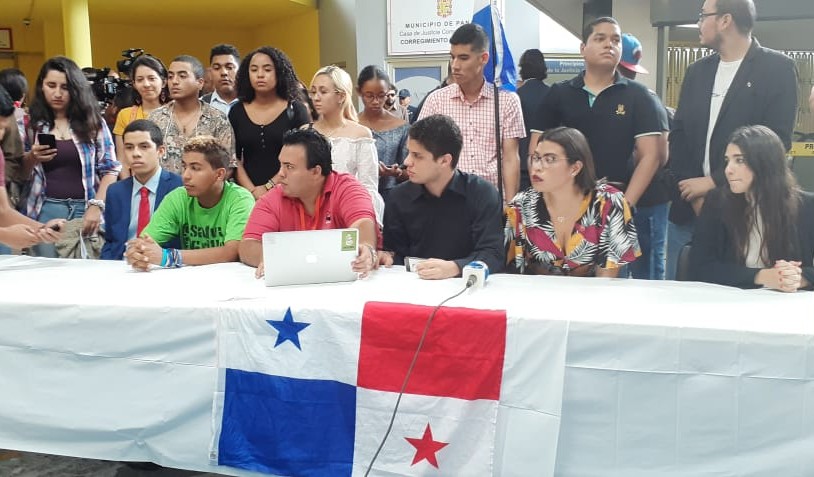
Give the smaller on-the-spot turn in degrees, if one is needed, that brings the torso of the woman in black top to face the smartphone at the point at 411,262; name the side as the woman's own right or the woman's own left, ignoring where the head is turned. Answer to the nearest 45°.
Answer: approximately 45° to the woman's own left

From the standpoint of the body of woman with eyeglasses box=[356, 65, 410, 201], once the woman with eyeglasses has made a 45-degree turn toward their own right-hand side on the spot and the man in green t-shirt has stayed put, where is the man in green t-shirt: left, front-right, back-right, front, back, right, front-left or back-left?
front

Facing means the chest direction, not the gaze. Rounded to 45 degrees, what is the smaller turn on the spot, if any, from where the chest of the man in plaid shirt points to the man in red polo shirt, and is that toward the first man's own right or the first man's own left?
approximately 45° to the first man's own right

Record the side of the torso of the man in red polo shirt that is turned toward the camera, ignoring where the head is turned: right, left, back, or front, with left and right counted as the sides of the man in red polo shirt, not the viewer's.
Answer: front

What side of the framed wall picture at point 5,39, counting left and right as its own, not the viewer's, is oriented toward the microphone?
front

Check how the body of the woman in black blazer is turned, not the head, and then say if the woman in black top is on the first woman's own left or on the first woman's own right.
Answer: on the first woman's own right

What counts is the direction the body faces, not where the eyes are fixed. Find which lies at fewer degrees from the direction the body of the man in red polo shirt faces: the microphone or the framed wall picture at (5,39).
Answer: the microphone

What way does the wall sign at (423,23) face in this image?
toward the camera

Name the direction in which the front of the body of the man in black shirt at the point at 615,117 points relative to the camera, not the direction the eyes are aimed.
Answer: toward the camera

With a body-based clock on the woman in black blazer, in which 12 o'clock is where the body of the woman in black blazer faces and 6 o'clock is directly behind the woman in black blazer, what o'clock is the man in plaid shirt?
The man in plaid shirt is roughly at 4 o'clock from the woman in black blazer.

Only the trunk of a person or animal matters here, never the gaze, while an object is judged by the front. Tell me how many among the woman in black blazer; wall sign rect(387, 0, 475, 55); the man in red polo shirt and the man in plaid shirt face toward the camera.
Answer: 4

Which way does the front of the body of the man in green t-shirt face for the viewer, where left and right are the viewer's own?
facing the viewer and to the left of the viewer

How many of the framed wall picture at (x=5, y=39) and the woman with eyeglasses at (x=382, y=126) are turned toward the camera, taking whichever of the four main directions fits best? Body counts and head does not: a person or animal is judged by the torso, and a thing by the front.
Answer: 2

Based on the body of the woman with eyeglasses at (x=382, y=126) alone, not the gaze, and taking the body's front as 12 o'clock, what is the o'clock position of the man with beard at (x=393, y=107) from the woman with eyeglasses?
The man with beard is roughly at 6 o'clock from the woman with eyeglasses.
